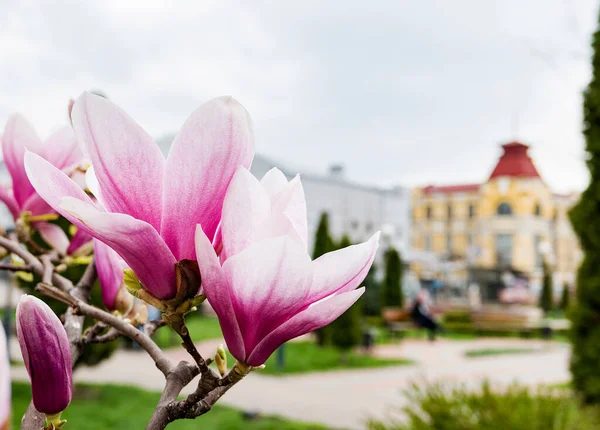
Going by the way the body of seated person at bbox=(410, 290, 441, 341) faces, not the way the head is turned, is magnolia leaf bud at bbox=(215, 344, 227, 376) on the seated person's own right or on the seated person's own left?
on the seated person's own right

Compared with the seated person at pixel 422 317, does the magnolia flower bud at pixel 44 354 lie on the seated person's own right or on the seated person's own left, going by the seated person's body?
on the seated person's own right

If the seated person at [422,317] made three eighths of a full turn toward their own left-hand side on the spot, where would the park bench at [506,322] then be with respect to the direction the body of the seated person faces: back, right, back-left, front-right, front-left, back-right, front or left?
right
